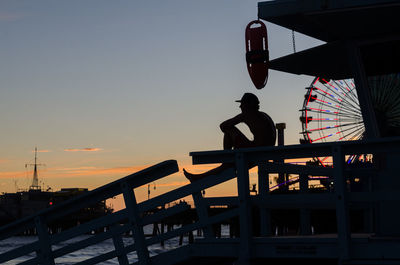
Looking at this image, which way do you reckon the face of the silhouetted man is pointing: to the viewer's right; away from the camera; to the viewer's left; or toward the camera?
to the viewer's left

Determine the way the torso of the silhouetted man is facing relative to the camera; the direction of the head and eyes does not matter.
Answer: to the viewer's left

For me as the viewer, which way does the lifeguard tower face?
facing to the left of the viewer
